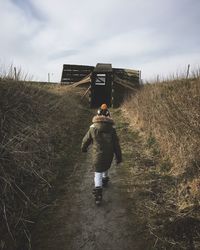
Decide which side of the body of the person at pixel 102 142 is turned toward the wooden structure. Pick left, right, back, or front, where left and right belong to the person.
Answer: front

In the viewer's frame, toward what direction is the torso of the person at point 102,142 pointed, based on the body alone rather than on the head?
away from the camera
